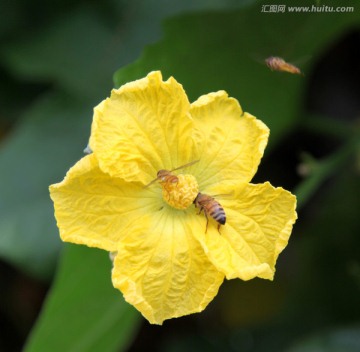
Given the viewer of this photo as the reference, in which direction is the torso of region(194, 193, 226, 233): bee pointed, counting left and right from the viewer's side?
facing to the left of the viewer

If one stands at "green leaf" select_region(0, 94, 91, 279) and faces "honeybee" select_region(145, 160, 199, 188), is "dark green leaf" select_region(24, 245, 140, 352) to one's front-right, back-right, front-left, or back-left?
front-right

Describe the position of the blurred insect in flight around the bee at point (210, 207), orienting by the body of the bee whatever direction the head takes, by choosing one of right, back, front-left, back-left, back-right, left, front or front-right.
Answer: back-right

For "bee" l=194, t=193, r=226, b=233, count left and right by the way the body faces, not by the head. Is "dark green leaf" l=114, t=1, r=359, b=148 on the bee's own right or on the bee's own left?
on the bee's own right

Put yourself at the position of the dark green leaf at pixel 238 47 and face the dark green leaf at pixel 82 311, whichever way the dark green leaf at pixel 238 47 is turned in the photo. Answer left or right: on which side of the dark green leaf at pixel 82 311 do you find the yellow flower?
left
